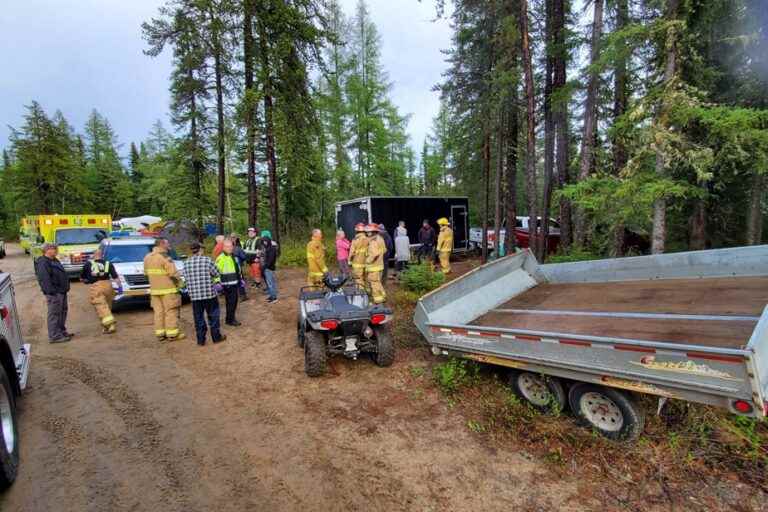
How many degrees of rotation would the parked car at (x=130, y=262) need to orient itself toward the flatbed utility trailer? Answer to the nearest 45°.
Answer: approximately 45° to its left

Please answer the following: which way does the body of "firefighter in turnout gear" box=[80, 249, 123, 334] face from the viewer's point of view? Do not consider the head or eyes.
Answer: away from the camera

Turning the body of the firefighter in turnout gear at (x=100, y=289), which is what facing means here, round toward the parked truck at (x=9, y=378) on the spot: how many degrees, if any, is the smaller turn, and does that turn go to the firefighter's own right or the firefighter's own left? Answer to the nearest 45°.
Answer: approximately 180°

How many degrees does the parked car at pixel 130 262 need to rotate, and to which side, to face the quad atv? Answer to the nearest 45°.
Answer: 0° — it already faces it

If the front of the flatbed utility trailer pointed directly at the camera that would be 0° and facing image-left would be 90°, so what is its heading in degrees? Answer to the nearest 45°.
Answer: approximately 135°

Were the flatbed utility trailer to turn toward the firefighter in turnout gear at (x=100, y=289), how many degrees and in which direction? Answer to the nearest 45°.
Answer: approximately 45° to its left

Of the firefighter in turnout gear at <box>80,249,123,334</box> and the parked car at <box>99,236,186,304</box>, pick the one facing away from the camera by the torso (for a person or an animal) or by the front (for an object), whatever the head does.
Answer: the firefighter in turnout gear
